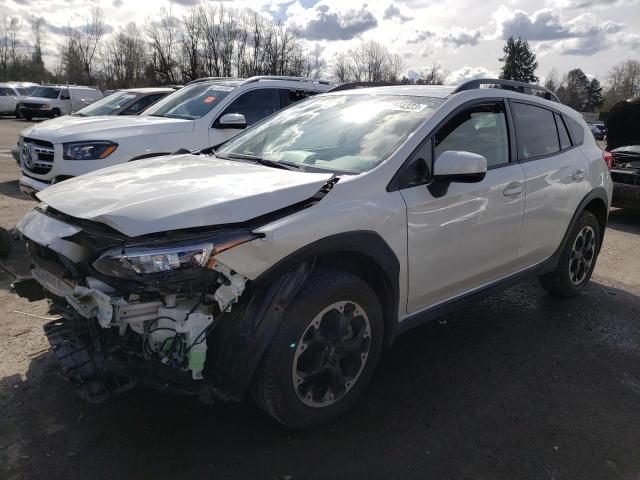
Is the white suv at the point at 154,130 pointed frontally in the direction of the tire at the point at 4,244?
yes

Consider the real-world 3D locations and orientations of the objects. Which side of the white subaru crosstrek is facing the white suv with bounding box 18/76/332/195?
right

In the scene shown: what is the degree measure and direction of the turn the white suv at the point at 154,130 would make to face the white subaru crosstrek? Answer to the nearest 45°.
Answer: approximately 45° to its left

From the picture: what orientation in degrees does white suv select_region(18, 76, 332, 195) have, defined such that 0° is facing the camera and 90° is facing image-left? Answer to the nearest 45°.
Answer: approximately 45°

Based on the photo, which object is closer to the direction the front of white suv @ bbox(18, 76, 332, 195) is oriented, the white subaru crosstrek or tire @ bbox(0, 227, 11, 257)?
the tire

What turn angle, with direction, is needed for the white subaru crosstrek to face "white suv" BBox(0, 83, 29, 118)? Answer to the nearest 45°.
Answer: approximately 90° to its right

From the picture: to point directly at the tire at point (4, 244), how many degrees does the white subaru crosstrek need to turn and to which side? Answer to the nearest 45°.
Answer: approximately 90° to its right

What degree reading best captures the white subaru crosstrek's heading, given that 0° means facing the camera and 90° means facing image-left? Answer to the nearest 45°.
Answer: approximately 45°
